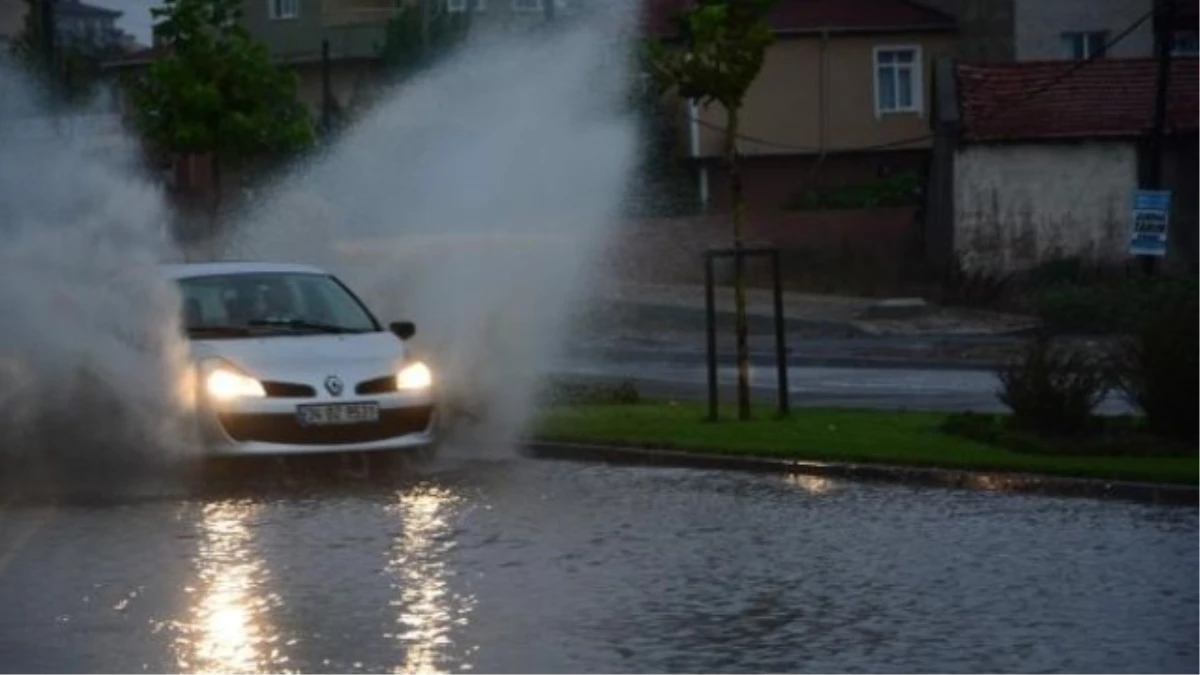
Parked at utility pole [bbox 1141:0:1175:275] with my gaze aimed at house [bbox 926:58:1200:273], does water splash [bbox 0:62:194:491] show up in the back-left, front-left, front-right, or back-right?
back-left

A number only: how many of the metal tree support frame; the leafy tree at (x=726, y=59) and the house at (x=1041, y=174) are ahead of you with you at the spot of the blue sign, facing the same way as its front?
2

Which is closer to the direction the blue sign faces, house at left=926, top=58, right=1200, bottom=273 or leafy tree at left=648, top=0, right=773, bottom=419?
the leafy tree

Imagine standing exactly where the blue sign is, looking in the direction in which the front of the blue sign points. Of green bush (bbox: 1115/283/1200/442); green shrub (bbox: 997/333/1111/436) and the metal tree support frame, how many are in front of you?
3

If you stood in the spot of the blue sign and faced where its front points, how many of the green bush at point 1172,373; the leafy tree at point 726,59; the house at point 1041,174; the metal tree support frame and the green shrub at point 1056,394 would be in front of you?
4

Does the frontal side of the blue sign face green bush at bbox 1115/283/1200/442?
yes

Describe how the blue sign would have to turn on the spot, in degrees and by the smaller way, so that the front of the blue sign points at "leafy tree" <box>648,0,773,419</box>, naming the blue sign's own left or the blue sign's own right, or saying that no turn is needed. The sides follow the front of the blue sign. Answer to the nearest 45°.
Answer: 0° — it already faces it

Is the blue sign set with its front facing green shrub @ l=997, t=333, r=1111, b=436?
yes

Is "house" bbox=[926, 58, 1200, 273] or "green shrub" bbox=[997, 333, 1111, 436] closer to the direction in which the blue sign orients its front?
the green shrub

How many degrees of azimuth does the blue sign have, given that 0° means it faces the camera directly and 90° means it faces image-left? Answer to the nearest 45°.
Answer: approximately 0°
